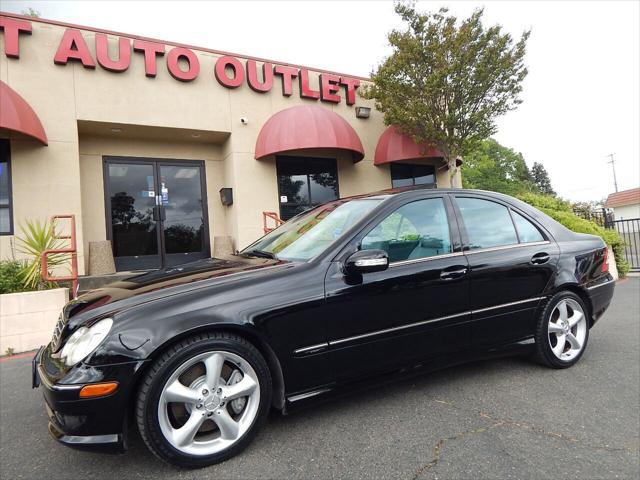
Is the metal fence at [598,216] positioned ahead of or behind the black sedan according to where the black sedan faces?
behind

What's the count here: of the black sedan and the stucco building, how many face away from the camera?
0

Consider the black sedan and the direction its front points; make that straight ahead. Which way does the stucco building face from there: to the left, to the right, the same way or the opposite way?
to the left

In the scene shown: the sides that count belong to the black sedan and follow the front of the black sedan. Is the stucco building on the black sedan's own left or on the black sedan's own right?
on the black sedan's own right

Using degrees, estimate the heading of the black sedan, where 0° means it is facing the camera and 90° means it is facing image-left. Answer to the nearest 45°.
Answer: approximately 45°

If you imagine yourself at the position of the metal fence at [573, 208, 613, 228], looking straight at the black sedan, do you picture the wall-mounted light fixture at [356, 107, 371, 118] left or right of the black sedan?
right

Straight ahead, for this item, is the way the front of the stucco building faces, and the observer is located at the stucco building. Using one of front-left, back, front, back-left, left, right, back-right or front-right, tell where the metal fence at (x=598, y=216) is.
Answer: front-left

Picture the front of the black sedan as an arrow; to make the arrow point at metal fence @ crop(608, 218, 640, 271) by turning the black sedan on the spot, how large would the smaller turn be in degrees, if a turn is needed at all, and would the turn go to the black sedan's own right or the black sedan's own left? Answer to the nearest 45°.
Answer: approximately 180°

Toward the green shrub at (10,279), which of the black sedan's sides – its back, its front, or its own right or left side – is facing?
right

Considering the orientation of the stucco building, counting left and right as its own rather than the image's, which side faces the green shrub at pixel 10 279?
right

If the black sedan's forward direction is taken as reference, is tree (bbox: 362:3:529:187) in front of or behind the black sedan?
behind

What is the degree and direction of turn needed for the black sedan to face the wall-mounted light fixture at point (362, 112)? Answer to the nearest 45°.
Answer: approximately 135° to its right
